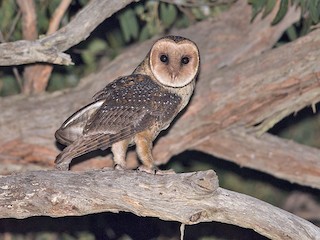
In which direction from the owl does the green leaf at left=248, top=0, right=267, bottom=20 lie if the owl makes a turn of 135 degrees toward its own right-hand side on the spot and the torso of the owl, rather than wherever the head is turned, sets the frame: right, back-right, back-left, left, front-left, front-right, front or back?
back

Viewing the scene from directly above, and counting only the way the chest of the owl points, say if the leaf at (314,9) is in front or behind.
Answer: in front

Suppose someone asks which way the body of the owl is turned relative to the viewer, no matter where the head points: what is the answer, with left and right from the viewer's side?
facing to the right of the viewer

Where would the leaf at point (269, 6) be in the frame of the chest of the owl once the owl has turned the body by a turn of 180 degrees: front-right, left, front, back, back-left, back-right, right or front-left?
back-right

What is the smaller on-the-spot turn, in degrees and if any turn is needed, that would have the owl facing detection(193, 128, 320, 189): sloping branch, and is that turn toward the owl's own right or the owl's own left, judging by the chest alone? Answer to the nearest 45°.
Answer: approximately 45° to the owl's own left
